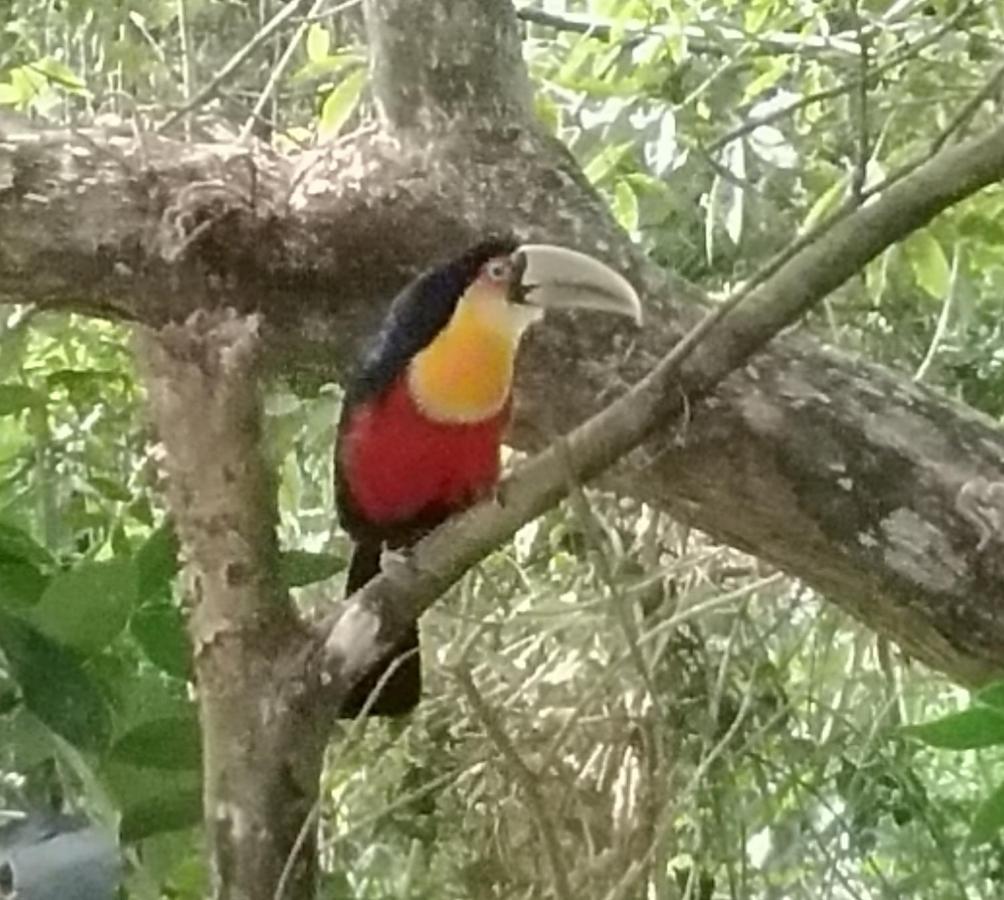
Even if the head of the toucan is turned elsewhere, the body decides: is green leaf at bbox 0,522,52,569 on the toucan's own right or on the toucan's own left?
on the toucan's own right

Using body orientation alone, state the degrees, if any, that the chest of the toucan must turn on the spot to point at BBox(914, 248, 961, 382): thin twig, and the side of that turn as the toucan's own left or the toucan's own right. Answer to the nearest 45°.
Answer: approximately 45° to the toucan's own left

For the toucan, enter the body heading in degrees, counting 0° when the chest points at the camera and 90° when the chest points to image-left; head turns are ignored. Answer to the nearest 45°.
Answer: approximately 315°
